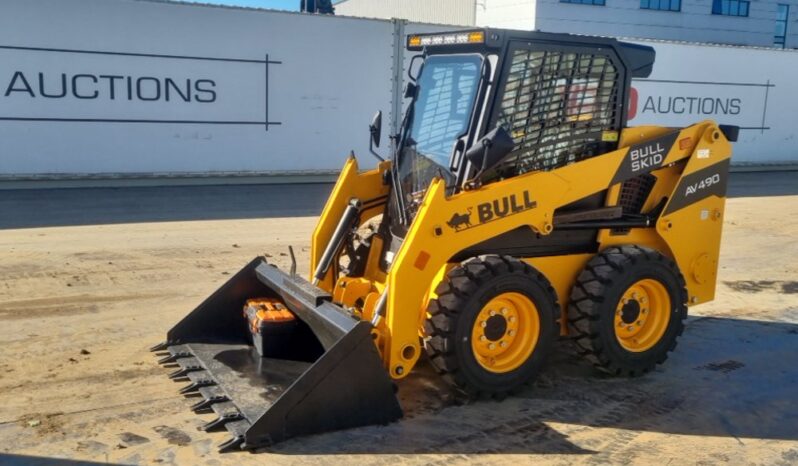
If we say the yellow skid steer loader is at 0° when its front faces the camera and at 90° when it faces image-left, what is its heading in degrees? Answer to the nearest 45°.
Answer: approximately 45°
